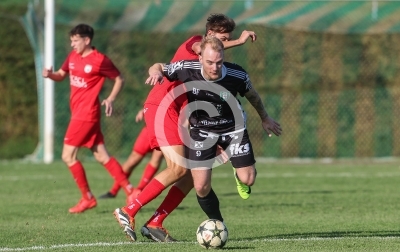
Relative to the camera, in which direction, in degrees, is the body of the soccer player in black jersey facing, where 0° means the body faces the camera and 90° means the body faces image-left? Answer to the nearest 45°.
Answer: approximately 0°

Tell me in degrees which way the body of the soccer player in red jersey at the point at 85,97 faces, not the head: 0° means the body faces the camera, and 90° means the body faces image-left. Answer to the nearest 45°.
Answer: approximately 45°

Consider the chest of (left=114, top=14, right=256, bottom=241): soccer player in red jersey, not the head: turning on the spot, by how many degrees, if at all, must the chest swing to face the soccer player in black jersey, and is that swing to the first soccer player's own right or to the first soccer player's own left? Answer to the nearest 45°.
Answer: approximately 45° to the first soccer player's own right
